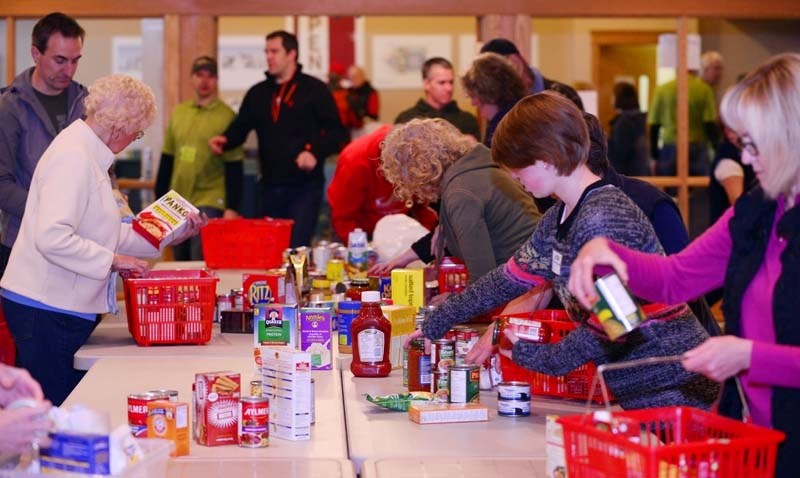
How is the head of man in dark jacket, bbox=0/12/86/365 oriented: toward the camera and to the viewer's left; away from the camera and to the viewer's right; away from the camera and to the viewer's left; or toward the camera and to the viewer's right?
toward the camera and to the viewer's right

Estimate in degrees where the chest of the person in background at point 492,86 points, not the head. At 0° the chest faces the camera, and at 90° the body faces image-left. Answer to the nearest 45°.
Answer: approximately 90°

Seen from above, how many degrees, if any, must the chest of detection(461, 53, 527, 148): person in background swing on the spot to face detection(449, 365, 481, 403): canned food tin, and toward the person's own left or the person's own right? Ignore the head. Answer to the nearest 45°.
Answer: approximately 90° to the person's own left

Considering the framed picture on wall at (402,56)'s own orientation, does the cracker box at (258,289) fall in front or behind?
in front

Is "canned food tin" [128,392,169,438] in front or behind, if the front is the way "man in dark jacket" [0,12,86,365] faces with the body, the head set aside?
in front

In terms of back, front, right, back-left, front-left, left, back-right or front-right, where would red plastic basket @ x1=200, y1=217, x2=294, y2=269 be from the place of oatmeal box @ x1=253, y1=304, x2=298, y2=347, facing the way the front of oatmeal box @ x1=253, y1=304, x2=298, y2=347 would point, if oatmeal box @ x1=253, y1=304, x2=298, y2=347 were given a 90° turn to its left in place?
left

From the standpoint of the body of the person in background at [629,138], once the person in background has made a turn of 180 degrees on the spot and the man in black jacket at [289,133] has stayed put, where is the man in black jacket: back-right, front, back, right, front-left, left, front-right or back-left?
front-right

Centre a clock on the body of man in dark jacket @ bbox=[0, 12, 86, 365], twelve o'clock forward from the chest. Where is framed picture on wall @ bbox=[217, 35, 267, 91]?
The framed picture on wall is roughly at 8 o'clock from the man in dark jacket.

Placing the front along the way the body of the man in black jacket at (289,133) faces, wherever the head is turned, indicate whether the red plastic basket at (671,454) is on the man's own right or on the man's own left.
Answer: on the man's own left

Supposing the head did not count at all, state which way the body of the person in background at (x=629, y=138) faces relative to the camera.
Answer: away from the camera

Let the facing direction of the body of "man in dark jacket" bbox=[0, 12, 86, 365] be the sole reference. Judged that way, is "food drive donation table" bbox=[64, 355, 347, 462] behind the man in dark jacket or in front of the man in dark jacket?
in front

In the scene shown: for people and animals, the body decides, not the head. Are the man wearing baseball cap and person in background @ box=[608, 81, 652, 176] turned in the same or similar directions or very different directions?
very different directions

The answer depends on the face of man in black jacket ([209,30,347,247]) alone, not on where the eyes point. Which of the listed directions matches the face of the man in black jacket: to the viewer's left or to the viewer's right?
to the viewer's left

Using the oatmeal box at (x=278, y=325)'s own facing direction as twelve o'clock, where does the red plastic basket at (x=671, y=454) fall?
The red plastic basket is roughly at 11 o'clock from the oatmeal box.
